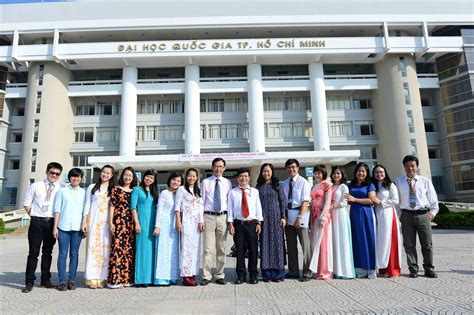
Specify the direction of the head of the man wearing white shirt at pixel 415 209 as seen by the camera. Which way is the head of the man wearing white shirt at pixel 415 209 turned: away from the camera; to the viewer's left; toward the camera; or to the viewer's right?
toward the camera

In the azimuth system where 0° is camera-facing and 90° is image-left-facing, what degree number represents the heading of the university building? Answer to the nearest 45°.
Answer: approximately 0°

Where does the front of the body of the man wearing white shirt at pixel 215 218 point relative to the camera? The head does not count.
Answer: toward the camera

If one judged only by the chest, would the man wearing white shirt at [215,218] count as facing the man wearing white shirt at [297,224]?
no

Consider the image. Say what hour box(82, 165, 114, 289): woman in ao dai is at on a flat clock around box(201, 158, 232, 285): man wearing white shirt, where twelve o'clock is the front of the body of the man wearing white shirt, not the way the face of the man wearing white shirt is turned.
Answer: The woman in ao dai is roughly at 3 o'clock from the man wearing white shirt.

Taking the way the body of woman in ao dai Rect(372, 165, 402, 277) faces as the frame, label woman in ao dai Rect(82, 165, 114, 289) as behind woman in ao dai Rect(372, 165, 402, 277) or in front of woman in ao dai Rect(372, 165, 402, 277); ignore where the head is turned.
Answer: in front

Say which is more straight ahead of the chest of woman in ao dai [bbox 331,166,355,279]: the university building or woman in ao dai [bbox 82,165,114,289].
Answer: the woman in ao dai

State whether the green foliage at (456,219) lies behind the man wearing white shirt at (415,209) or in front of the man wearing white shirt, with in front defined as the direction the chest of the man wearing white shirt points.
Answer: behind

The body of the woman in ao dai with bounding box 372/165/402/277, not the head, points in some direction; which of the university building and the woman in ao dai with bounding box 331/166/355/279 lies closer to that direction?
the woman in ao dai

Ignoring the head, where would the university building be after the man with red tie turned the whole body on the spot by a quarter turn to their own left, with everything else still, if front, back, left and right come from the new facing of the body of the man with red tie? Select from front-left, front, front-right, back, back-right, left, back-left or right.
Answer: left

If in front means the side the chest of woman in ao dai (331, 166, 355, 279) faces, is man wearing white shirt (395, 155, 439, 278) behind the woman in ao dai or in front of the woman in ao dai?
behind

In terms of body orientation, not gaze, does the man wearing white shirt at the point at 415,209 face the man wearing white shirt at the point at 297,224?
no

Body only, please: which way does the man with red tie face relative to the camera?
toward the camera

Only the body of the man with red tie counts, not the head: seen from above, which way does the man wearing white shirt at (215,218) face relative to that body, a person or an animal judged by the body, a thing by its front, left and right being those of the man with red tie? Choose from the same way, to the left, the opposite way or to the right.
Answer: the same way
